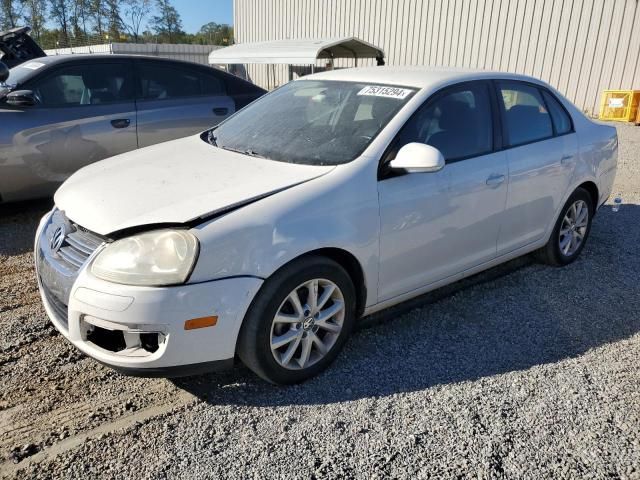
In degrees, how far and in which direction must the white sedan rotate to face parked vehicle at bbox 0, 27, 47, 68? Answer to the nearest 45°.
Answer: approximately 90° to its right

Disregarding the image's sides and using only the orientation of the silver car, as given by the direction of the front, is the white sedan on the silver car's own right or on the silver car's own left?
on the silver car's own left

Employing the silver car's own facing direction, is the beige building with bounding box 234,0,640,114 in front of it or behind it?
behind

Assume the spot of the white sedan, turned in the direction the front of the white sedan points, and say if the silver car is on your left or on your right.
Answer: on your right

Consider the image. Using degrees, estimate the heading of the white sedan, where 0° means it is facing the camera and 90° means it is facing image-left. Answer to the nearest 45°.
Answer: approximately 45°

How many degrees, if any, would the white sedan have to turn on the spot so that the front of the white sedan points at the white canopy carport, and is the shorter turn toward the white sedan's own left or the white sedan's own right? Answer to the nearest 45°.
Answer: approximately 135° to the white sedan's own right

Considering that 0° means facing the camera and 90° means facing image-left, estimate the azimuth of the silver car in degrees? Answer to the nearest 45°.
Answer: approximately 45°

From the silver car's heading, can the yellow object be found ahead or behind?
behind

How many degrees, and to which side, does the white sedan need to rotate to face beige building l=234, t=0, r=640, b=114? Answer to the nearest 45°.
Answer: approximately 135° to its right

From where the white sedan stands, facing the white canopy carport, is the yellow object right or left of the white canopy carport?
right
